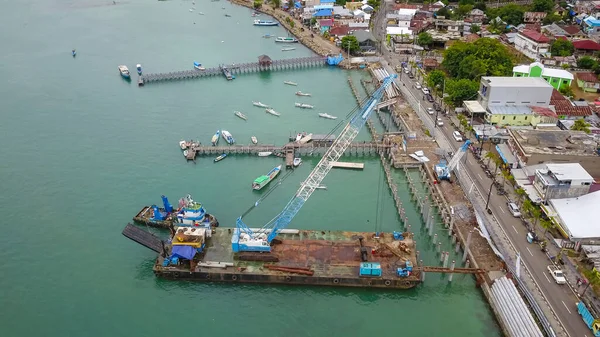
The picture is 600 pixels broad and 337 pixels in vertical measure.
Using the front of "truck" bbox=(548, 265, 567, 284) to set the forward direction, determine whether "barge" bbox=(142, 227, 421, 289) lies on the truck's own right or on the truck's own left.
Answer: on the truck's own right

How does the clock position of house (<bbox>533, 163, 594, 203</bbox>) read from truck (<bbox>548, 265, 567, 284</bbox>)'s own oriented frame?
The house is roughly at 7 o'clock from the truck.

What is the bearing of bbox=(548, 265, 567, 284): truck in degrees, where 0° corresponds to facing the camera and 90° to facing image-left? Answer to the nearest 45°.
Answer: approximately 315°

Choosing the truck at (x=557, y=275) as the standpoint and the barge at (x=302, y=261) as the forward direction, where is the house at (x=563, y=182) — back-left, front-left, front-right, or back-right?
back-right
